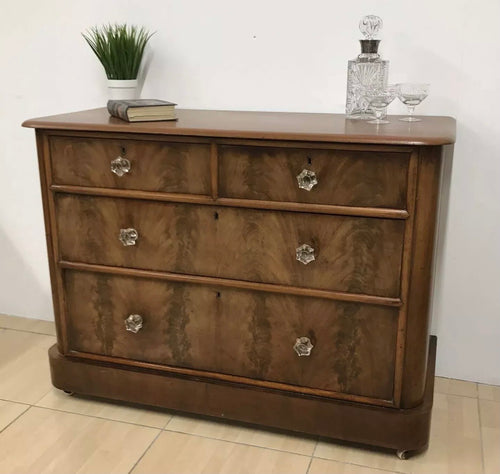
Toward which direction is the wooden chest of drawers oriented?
toward the camera
